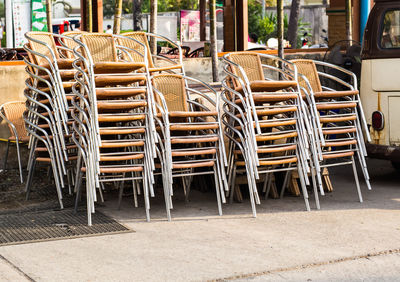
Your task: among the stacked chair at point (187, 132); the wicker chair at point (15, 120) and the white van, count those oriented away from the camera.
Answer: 1

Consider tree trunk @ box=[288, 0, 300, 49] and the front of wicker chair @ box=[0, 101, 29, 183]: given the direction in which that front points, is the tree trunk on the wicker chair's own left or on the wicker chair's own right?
on the wicker chair's own left

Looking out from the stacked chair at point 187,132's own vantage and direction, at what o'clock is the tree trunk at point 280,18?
The tree trunk is roughly at 8 o'clock from the stacked chair.

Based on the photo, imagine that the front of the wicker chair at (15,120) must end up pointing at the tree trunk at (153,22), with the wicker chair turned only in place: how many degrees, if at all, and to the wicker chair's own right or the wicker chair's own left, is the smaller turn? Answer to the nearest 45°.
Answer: approximately 90° to the wicker chair's own left

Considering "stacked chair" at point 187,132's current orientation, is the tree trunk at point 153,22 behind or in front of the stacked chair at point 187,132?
behind

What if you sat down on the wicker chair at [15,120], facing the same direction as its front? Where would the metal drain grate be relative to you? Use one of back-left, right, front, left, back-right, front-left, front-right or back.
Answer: front-right

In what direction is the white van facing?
away from the camera

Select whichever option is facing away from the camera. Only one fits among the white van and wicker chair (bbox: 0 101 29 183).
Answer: the white van

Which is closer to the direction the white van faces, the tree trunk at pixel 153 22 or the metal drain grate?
the tree trunk

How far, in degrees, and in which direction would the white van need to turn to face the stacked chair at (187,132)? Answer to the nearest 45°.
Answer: approximately 135° to its left

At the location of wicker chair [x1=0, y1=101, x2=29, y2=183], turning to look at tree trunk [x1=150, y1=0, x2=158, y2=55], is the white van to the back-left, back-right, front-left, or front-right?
front-right

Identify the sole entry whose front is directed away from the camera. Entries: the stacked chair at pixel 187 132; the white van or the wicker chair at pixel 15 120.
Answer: the white van

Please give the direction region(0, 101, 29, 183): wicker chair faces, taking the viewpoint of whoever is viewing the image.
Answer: facing the viewer and to the right of the viewer

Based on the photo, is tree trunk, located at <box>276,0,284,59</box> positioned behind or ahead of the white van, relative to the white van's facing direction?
ahead

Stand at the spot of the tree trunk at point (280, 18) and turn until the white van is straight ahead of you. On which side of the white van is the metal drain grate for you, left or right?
right
